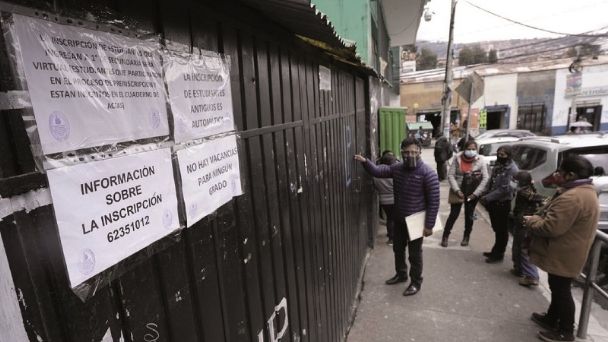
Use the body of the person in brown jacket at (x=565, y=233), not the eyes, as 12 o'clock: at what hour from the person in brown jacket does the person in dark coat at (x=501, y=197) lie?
The person in dark coat is roughly at 2 o'clock from the person in brown jacket.

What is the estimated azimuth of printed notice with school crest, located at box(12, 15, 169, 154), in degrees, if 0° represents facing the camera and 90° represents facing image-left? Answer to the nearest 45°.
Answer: approximately 315°

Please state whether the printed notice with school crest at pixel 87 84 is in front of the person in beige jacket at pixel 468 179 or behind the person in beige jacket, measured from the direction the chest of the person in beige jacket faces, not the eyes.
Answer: in front

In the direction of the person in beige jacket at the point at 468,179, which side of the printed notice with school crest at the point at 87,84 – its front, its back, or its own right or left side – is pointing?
left

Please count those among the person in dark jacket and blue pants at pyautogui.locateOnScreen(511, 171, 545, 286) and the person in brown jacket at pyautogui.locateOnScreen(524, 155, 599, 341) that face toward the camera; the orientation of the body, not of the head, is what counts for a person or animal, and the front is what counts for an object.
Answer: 0

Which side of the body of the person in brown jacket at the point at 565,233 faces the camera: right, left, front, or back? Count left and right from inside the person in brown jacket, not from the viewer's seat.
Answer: left

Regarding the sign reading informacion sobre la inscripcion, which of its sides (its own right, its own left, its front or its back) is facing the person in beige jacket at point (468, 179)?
left

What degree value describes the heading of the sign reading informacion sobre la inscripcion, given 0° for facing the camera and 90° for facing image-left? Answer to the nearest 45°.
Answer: approximately 315°

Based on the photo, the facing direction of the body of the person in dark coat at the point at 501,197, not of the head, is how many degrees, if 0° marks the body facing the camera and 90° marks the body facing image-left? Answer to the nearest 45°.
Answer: approximately 45°

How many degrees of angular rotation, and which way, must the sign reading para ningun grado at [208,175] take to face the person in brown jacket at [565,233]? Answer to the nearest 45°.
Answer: approximately 45° to its left

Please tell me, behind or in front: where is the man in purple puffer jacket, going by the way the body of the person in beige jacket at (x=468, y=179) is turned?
in front
